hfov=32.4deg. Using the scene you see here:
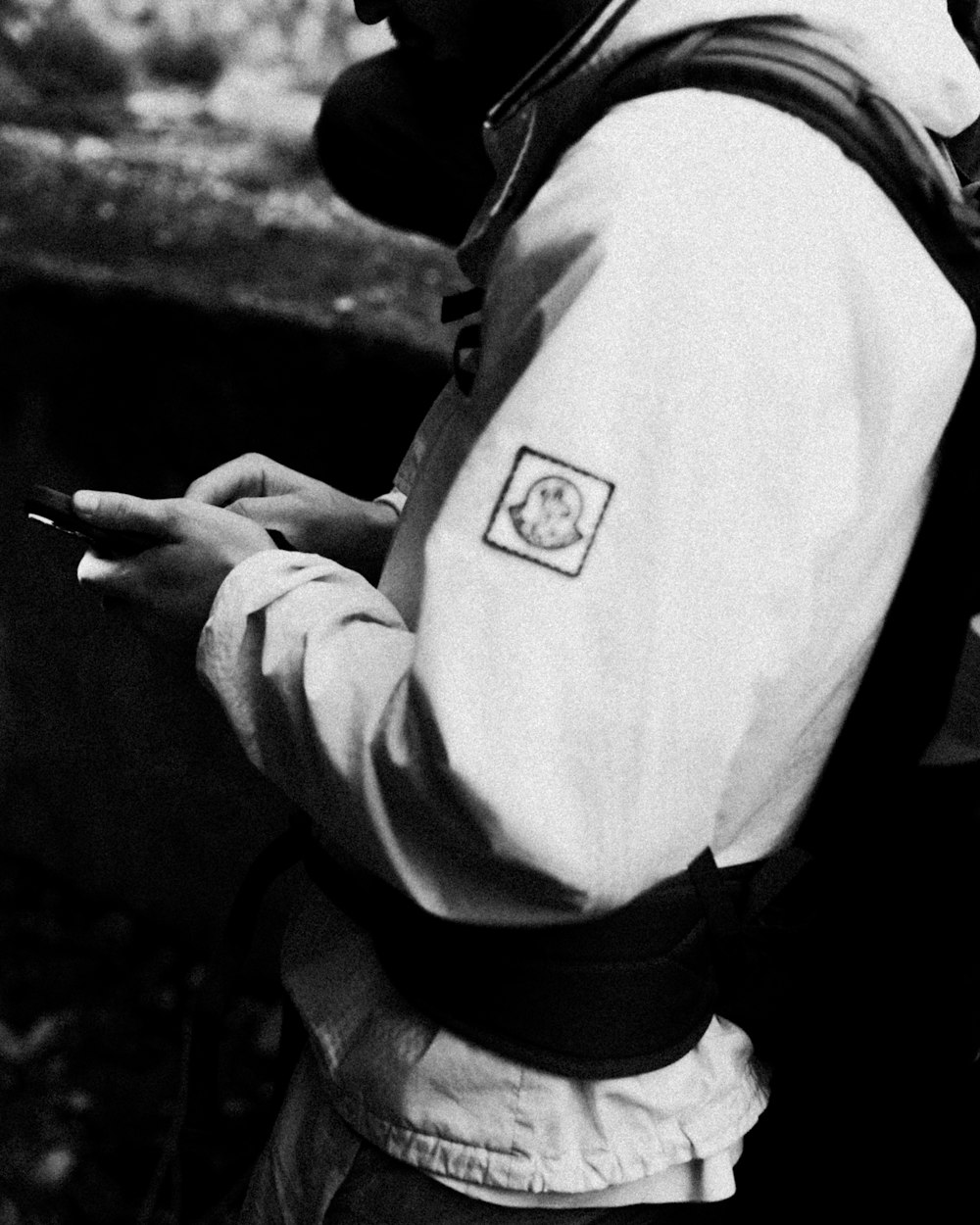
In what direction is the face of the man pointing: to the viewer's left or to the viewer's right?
to the viewer's left

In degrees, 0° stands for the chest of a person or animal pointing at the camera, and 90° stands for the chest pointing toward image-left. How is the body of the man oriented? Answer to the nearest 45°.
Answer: approximately 90°
